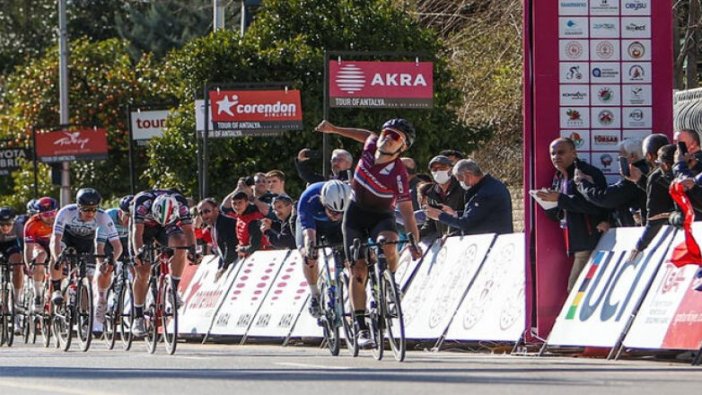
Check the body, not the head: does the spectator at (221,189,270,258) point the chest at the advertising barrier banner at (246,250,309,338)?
no

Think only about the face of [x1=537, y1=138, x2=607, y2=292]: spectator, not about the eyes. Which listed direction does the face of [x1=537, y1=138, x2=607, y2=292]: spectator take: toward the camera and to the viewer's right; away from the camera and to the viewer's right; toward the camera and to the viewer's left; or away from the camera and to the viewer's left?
toward the camera and to the viewer's left

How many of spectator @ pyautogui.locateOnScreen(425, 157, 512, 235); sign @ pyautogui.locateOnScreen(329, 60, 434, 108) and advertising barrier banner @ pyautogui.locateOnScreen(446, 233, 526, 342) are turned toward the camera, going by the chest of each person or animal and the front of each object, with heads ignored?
2

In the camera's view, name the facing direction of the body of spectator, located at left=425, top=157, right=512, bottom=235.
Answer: to the viewer's left

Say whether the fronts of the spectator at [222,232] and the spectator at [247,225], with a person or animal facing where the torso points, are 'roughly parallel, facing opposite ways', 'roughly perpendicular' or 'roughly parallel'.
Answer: roughly parallel

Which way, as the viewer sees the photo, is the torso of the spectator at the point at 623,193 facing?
to the viewer's left

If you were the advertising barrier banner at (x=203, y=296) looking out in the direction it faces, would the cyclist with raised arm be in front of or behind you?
in front

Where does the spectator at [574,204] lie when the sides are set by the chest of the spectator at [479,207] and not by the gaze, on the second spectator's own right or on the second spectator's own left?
on the second spectator's own left

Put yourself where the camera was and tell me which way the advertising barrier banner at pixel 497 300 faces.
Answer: facing the viewer

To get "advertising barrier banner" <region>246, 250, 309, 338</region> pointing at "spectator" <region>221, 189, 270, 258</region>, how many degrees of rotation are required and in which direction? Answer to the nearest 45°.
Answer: approximately 180°

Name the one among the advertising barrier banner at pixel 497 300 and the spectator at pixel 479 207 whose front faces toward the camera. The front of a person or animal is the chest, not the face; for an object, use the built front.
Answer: the advertising barrier banner

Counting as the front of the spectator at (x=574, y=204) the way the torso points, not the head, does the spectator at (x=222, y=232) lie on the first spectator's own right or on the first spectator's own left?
on the first spectator's own right

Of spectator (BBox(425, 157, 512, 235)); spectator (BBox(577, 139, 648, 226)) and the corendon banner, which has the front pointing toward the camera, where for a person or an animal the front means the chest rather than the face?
the corendon banner

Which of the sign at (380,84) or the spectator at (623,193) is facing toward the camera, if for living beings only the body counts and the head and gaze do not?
the sign

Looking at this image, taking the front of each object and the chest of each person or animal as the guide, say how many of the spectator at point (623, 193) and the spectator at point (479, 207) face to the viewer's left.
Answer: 2
